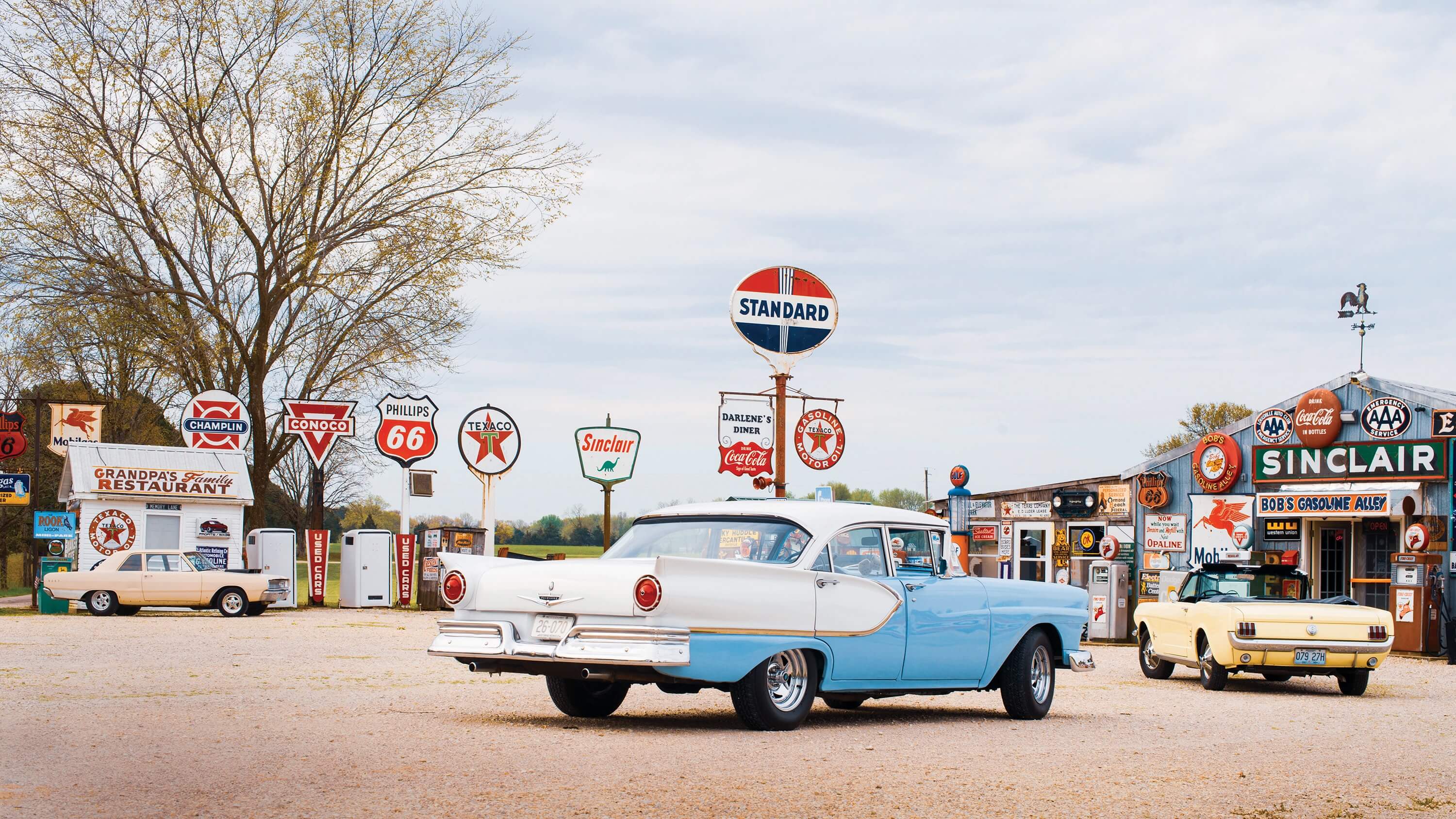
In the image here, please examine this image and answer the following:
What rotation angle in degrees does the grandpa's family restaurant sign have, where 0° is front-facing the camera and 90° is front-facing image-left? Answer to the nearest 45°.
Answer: approximately 0°

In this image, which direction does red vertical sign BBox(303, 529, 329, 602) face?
toward the camera

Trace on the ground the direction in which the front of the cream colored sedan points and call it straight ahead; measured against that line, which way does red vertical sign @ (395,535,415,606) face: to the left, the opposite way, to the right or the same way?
to the right

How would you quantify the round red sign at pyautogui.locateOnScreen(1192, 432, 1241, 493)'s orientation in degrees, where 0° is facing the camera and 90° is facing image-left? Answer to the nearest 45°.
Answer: approximately 45°

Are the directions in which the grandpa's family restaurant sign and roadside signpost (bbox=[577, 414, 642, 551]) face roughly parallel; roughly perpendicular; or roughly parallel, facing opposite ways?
roughly parallel

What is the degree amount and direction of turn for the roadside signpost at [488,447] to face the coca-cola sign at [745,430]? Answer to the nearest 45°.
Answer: approximately 45° to its left

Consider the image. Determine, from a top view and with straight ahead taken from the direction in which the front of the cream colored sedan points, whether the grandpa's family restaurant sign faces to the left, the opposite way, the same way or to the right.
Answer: to the right

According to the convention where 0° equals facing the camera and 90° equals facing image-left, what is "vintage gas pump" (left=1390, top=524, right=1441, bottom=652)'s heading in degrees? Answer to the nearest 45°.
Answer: approximately 45°

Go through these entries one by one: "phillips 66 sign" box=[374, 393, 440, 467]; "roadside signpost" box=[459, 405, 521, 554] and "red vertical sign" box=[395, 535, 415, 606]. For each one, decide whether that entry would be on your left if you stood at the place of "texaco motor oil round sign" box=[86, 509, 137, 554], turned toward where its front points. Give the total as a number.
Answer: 3

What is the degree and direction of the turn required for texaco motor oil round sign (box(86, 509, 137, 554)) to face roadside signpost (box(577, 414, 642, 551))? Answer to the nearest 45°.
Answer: approximately 90° to its left

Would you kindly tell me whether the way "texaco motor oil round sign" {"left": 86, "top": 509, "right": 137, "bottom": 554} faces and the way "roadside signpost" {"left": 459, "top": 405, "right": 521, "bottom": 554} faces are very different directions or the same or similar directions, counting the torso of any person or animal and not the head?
same or similar directions

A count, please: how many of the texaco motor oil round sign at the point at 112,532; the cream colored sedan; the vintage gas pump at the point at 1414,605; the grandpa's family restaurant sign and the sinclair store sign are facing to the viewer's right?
1

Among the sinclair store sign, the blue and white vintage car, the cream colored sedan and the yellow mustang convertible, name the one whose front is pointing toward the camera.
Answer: the sinclair store sign

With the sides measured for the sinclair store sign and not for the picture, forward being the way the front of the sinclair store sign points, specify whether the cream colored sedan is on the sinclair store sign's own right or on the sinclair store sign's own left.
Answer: on the sinclair store sign's own right

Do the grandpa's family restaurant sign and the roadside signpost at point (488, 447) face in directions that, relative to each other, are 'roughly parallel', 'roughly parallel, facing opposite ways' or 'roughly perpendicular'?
roughly parallel

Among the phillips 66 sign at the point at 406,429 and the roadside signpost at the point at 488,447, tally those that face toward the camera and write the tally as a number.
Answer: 2
